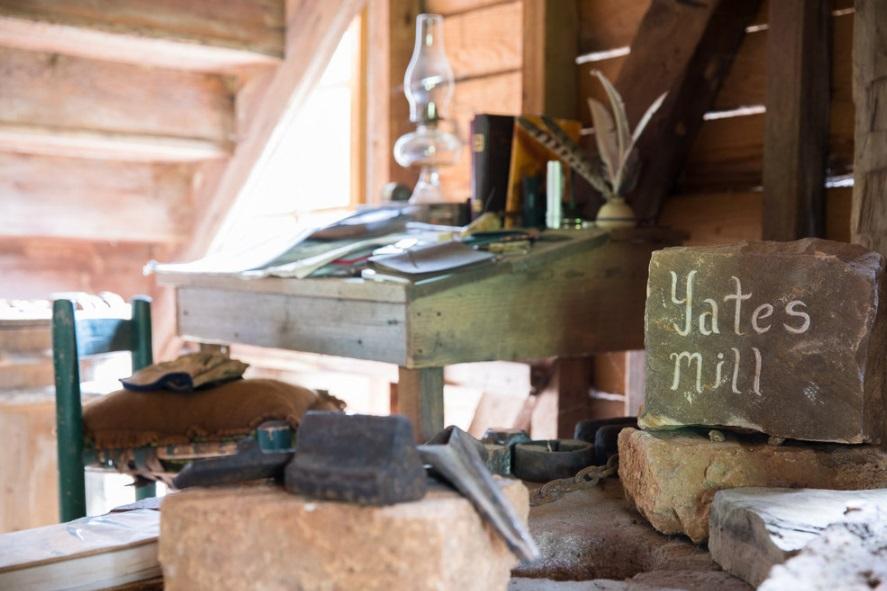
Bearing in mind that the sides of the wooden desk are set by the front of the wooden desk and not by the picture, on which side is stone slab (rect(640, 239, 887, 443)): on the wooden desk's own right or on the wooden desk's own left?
on the wooden desk's own left

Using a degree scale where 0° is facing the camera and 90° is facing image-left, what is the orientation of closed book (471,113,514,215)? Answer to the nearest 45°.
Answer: approximately 315°

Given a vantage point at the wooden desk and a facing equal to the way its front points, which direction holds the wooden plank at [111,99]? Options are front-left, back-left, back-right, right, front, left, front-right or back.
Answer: right

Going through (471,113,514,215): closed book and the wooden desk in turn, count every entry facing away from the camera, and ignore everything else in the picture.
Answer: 0

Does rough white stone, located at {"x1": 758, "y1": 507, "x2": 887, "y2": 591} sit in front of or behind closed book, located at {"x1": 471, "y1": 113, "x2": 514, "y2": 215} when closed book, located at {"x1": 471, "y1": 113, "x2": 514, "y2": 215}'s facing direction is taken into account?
in front

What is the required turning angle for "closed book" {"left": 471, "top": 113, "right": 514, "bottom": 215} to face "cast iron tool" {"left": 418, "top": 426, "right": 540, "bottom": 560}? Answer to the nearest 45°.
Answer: approximately 45° to its right

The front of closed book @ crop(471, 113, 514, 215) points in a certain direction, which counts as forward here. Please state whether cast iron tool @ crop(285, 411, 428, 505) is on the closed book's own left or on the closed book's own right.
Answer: on the closed book's own right

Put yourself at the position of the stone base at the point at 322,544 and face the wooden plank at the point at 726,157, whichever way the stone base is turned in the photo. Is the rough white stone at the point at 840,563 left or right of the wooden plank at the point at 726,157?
right

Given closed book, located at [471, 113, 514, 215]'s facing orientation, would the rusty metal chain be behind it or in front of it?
in front

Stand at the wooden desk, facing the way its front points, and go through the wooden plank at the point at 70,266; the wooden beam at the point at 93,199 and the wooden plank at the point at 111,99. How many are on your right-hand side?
3

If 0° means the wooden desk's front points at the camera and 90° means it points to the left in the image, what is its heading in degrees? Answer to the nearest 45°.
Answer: approximately 45°

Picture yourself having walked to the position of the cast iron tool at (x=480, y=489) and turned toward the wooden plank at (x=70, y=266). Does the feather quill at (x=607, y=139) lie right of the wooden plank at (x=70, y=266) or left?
right

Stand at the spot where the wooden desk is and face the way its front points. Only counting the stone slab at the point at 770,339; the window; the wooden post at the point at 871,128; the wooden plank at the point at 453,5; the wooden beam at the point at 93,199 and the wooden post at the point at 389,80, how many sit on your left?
2

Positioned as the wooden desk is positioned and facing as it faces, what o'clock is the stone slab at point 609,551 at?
The stone slab is roughly at 10 o'clock from the wooden desk.
